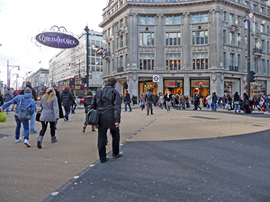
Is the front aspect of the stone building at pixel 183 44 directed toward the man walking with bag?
yes

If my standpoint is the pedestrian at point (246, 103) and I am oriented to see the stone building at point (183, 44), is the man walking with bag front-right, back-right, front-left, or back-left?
back-left

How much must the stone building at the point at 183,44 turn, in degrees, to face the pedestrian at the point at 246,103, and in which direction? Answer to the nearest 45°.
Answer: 0° — it already faces them

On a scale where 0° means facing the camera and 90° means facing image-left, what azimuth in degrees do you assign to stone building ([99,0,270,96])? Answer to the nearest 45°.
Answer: approximately 0°
